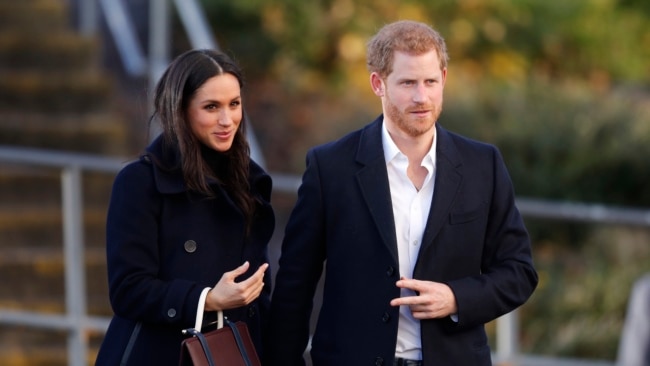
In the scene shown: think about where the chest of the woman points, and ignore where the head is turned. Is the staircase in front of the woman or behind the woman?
behind

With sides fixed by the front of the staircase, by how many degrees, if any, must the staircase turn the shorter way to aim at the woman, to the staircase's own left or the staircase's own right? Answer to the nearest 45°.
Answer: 0° — it already faces them

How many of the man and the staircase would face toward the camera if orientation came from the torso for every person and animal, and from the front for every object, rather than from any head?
2

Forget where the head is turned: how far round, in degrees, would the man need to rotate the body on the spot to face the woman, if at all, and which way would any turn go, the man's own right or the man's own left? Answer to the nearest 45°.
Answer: approximately 90° to the man's own right

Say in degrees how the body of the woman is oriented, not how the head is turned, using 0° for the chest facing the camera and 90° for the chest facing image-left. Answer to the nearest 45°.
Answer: approximately 315°

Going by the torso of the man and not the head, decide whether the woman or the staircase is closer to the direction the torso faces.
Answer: the woman

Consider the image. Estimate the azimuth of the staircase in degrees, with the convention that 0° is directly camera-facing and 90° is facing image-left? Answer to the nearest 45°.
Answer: approximately 0°

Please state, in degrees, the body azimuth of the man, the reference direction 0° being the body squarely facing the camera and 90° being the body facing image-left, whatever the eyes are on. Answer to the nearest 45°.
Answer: approximately 0°

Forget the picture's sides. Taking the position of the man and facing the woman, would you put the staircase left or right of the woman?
right
